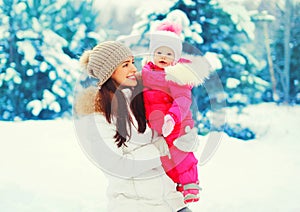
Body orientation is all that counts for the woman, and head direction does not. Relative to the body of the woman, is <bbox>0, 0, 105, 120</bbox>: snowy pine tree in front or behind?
behind

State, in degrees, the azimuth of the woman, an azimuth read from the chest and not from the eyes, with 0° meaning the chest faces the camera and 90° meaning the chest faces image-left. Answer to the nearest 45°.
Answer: approximately 315°

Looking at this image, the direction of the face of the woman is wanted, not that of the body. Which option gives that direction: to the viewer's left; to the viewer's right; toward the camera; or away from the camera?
to the viewer's right
